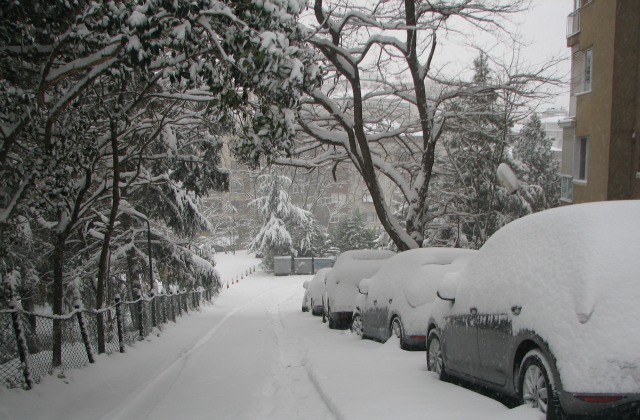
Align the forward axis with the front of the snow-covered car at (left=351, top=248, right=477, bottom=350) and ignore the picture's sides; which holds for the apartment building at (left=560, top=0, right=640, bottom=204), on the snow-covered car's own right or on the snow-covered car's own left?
on the snow-covered car's own right

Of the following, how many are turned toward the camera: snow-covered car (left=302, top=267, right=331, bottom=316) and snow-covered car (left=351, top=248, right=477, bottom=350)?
0

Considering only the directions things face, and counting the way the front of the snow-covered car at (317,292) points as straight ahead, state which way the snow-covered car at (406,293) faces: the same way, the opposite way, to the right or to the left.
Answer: the same way

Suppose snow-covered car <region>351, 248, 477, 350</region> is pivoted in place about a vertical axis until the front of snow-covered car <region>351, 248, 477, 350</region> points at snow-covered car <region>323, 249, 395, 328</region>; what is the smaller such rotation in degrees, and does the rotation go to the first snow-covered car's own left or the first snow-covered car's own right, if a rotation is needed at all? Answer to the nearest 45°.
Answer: approximately 45° to the first snow-covered car's own right

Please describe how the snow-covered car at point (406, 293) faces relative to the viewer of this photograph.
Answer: facing away from the viewer and to the left of the viewer

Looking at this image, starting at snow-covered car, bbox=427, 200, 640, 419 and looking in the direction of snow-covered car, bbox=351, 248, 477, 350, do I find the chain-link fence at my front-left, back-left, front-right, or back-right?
front-left

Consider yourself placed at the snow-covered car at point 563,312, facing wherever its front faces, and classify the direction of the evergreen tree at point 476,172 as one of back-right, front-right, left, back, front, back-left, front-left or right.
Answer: front-right

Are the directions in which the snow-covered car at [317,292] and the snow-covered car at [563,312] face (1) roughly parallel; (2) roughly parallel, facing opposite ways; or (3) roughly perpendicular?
roughly parallel

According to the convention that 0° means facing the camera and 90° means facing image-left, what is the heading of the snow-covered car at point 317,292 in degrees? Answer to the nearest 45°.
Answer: approximately 135°

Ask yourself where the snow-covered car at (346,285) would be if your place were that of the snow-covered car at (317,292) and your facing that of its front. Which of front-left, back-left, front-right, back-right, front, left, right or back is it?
back-left

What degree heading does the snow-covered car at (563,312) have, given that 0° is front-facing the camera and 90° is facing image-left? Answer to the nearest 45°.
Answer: approximately 135°

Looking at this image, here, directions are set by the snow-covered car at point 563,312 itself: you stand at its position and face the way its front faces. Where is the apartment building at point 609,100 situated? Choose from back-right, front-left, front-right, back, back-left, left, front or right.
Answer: front-right

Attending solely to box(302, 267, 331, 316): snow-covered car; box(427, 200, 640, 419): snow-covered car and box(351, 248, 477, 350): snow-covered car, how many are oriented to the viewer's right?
0
